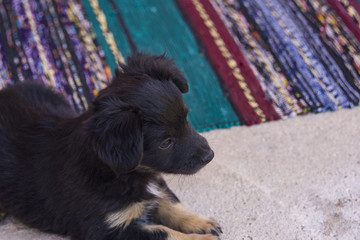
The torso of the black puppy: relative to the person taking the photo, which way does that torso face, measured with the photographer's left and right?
facing to the right of the viewer
